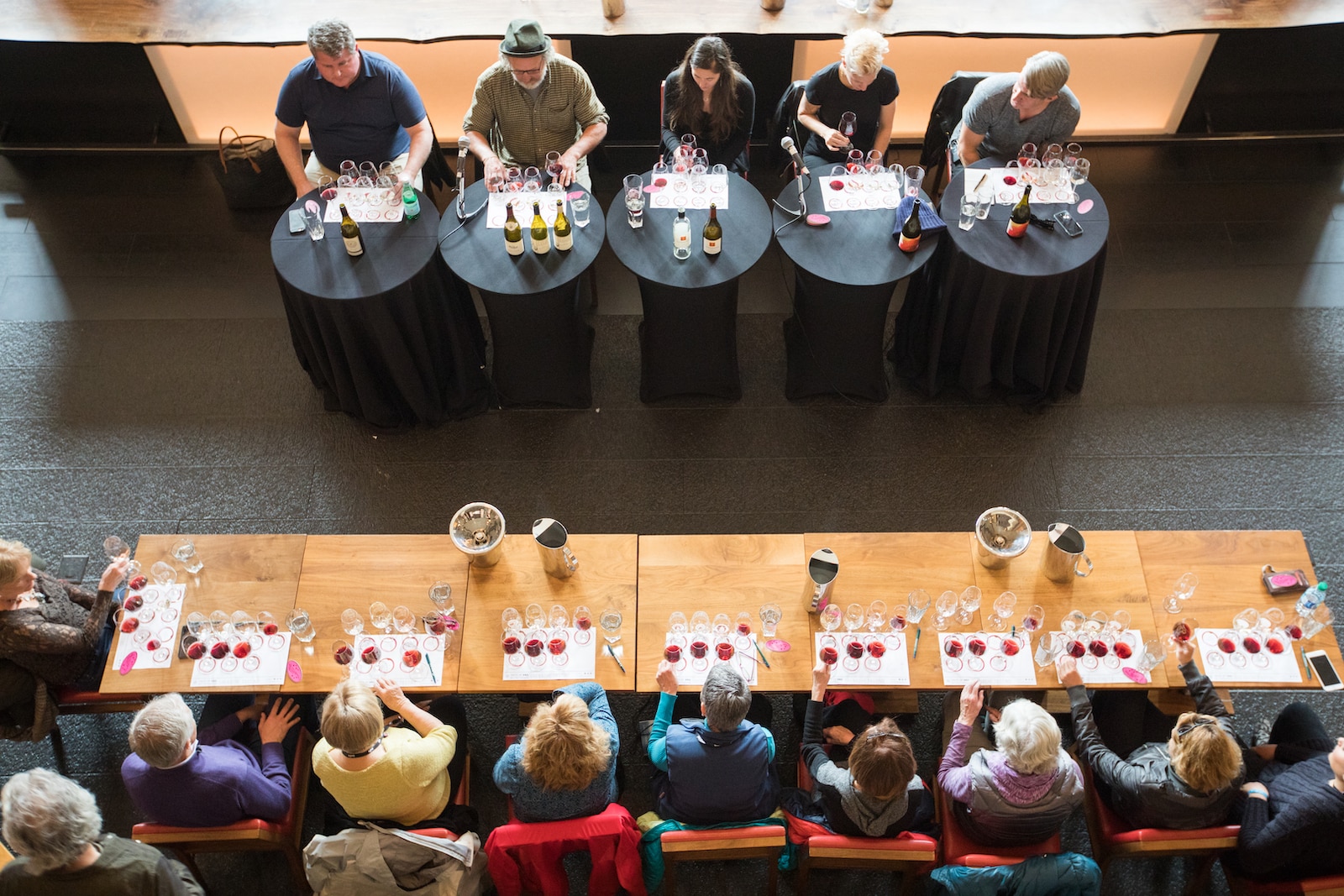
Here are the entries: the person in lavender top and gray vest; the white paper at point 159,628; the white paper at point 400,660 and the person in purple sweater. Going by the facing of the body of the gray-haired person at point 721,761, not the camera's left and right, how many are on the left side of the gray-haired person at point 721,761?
3

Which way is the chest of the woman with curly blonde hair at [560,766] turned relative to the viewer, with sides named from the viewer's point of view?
facing away from the viewer

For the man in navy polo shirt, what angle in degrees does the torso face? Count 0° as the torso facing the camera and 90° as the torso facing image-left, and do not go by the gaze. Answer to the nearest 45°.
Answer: approximately 0°

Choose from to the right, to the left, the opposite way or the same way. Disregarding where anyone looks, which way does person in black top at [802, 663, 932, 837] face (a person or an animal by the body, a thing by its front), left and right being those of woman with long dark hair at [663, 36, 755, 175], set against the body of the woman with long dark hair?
the opposite way

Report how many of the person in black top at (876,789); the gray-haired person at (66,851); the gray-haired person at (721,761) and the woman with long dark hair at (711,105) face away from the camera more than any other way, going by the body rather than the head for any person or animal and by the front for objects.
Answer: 3

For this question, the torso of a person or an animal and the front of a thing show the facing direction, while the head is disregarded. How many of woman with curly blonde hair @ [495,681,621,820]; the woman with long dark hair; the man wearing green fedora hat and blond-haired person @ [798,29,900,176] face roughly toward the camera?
3

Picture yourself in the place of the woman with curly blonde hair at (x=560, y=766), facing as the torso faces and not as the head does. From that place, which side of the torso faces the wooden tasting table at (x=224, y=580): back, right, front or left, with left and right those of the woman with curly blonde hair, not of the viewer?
left

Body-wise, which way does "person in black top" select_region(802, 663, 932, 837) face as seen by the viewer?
away from the camera
